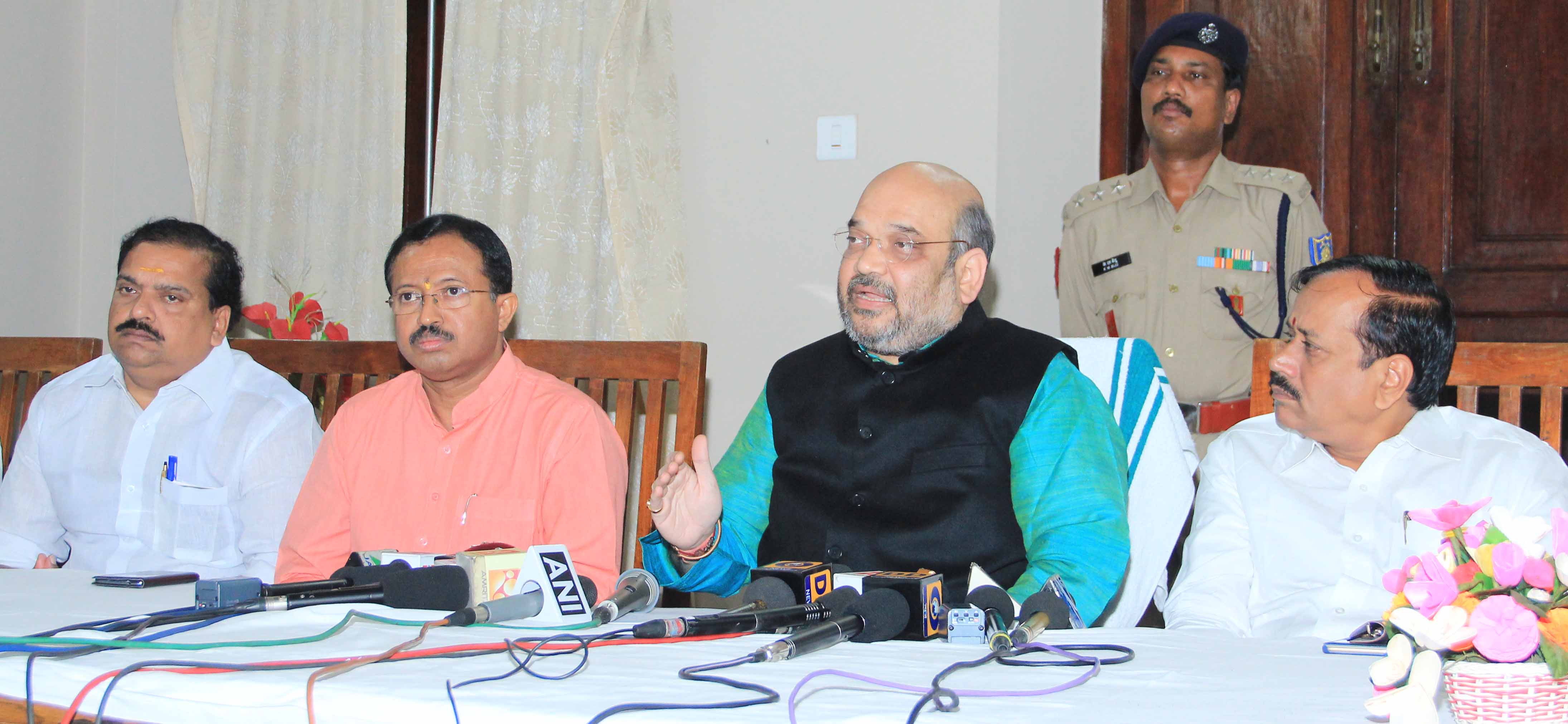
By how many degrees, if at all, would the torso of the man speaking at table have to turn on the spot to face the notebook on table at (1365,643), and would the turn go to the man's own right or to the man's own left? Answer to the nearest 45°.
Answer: approximately 90° to the man's own left

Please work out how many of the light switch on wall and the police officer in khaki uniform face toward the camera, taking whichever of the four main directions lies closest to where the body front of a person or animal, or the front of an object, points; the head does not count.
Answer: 2

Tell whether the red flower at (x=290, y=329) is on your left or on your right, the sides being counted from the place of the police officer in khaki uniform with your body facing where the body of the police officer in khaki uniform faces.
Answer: on your right

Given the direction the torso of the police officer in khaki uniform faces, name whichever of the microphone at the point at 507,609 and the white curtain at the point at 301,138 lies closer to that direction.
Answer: the microphone

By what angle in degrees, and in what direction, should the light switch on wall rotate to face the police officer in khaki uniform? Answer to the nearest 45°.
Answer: approximately 45° to its left

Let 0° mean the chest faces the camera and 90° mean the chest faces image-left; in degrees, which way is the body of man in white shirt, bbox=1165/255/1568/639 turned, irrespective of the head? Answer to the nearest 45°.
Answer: approximately 45°

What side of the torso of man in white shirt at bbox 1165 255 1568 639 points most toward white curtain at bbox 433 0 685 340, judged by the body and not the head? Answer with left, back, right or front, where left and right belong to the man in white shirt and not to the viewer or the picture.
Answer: right
